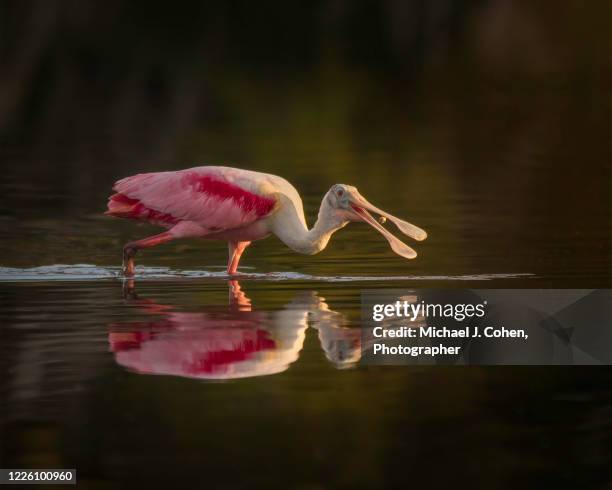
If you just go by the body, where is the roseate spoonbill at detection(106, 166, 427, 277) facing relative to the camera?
to the viewer's right
